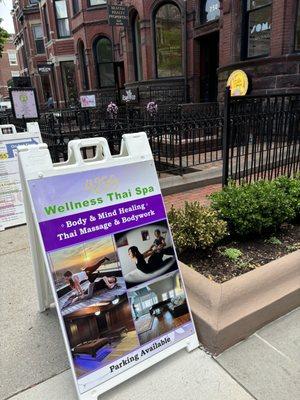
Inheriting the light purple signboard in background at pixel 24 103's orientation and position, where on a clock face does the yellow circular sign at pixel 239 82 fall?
The yellow circular sign is roughly at 9 o'clock from the light purple signboard in background.

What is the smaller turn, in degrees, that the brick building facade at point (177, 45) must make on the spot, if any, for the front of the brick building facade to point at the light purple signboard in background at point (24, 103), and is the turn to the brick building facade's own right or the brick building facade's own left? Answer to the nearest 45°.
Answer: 0° — it already faces it

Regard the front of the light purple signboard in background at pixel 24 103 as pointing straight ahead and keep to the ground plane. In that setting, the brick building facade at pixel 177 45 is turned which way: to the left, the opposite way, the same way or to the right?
to the right

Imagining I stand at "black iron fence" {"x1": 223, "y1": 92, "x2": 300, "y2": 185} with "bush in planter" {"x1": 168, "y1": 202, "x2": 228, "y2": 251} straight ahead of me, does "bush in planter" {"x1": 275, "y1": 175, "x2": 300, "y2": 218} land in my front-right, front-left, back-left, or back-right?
front-left

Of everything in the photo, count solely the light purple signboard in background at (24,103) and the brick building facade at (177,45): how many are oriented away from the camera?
0

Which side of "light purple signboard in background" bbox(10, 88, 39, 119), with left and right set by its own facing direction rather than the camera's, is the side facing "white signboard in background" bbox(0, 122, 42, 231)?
front

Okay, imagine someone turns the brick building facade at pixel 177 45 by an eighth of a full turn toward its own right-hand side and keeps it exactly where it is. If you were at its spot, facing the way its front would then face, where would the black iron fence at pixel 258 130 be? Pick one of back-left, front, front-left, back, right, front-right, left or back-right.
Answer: left

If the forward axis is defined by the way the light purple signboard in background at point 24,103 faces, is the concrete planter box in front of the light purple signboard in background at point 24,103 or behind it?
in front

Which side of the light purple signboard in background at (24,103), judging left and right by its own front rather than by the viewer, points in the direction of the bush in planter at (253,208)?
front

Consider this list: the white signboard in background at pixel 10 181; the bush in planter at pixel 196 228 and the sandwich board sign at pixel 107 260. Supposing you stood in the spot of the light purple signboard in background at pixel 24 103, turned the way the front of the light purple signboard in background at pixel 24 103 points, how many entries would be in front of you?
3

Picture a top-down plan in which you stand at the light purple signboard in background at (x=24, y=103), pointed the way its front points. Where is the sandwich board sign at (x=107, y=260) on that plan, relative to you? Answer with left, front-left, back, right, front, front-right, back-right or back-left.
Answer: front

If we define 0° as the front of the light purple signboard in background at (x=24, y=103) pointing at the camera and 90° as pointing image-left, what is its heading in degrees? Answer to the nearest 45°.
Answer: approximately 0°

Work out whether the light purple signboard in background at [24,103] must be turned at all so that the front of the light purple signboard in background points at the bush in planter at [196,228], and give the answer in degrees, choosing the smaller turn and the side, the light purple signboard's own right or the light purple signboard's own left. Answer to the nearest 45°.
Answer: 0° — it already faces it

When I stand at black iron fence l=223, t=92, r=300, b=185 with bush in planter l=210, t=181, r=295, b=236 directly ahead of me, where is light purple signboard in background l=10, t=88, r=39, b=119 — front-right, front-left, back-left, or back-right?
back-right

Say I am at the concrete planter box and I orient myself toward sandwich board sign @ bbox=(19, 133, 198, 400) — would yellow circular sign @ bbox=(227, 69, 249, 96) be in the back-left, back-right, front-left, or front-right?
back-right

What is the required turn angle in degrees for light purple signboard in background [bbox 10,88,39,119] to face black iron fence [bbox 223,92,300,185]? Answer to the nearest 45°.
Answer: approximately 45° to its left
